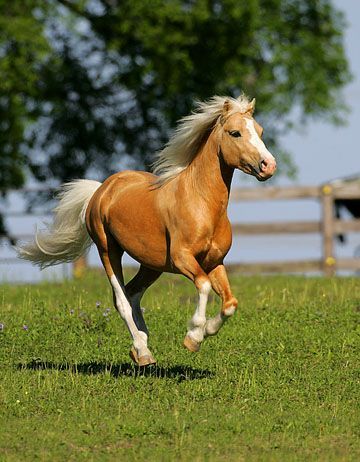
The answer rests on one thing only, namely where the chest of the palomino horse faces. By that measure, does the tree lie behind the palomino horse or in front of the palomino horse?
behind

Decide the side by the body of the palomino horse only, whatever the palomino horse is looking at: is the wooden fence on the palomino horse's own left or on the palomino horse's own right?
on the palomino horse's own left

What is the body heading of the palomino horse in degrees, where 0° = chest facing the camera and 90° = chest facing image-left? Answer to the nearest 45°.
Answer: approximately 315°
